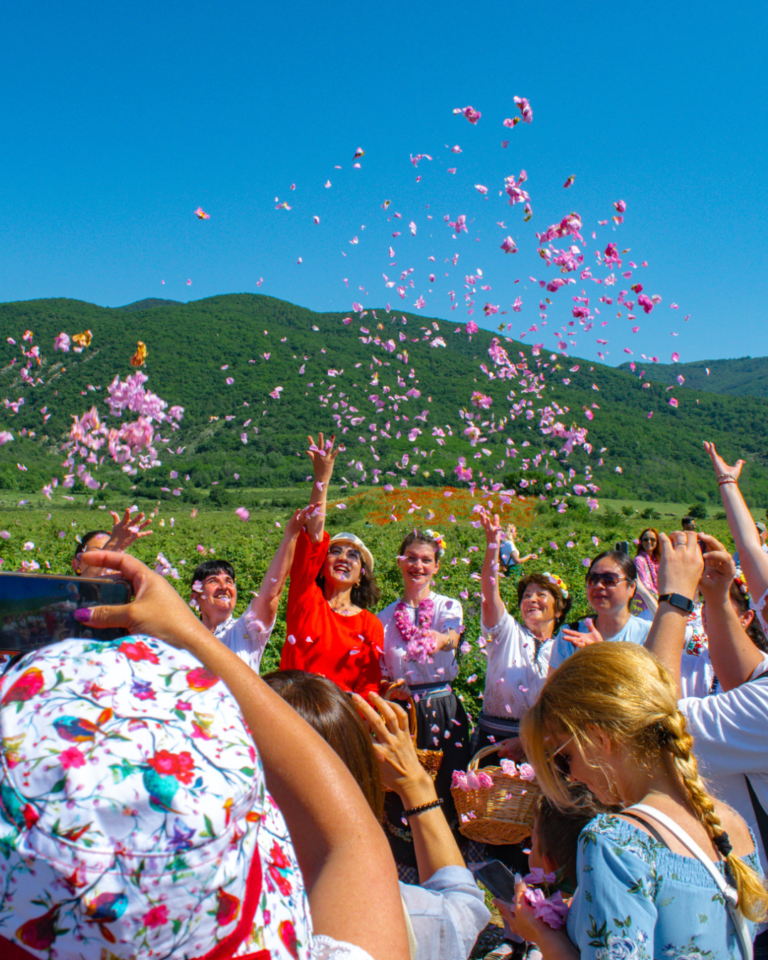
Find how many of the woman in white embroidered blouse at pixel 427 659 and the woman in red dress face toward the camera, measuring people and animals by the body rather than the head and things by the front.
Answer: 2

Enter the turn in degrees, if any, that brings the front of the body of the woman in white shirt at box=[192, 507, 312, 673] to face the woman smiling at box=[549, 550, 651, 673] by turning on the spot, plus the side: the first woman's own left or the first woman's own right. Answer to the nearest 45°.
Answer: approximately 45° to the first woman's own left

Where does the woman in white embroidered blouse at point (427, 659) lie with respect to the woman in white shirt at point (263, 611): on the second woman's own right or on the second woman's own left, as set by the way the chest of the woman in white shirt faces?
on the second woman's own left

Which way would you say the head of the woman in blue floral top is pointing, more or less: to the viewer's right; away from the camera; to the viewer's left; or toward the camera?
to the viewer's left

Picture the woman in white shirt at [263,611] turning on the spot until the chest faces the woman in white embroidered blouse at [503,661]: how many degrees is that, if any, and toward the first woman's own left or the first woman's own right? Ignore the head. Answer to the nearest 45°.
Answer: approximately 45° to the first woman's own left

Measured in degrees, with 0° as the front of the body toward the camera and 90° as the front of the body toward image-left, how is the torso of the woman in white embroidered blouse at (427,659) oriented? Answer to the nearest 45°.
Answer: approximately 0°

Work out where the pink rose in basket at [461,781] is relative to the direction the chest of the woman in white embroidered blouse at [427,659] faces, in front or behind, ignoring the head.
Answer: in front

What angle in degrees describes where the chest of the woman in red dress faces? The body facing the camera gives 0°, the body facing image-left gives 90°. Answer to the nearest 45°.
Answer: approximately 0°

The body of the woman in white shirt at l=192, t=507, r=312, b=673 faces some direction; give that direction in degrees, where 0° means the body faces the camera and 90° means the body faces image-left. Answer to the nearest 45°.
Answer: approximately 315°

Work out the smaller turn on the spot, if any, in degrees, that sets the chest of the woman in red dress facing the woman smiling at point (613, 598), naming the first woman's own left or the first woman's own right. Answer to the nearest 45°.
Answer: approximately 90° to the first woman's own left

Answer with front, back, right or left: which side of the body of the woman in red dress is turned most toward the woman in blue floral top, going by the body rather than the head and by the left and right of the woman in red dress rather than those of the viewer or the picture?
front

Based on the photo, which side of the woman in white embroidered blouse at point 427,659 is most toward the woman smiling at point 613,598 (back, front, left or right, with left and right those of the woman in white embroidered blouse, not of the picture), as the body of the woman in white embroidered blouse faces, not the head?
left
